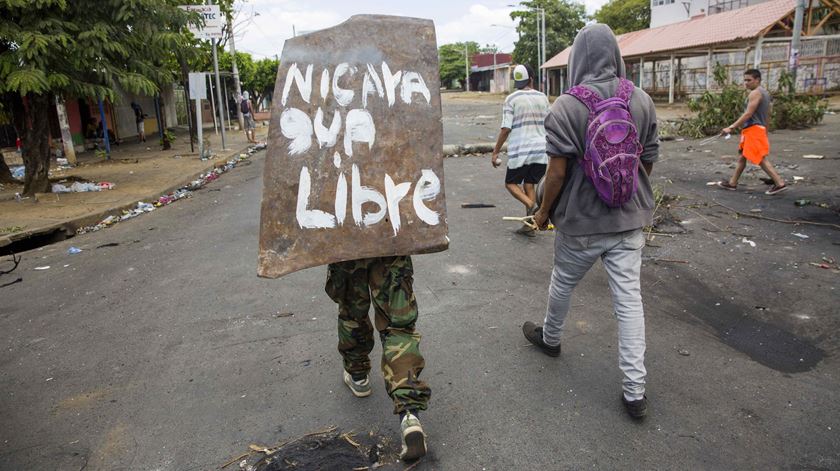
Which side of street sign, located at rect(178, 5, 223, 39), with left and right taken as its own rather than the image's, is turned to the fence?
left

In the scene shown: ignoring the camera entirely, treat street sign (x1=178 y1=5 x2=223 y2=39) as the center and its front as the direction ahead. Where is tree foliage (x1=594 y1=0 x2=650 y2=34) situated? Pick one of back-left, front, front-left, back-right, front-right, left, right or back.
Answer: back-left

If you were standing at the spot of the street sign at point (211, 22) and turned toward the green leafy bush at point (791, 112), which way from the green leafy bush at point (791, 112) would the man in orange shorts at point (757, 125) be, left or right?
right

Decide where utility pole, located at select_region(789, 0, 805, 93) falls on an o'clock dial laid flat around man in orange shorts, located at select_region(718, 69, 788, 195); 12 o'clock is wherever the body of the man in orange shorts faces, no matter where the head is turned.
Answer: The utility pole is roughly at 3 o'clock from the man in orange shorts.

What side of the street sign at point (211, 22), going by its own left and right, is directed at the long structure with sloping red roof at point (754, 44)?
left

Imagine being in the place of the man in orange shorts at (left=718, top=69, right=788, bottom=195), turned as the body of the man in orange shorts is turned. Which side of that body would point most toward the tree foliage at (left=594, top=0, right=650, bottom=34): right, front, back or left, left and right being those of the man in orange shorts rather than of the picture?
right

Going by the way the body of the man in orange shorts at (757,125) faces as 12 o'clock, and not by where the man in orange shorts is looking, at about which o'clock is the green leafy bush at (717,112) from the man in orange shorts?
The green leafy bush is roughly at 3 o'clock from the man in orange shorts.

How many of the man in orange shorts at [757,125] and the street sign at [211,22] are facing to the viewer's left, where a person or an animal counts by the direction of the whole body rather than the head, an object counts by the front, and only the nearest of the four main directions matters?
1

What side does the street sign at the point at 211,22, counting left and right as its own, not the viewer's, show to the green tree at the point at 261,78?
back

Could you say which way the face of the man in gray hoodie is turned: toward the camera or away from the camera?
away from the camera

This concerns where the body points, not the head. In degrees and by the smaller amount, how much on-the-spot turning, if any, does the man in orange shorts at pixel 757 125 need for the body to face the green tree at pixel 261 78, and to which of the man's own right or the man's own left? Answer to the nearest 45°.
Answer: approximately 45° to the man's own right

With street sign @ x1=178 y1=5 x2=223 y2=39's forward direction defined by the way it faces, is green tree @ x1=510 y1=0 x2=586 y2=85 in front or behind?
behind

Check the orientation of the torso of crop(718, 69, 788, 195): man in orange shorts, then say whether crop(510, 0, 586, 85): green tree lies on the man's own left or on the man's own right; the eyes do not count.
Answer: on the man's own right

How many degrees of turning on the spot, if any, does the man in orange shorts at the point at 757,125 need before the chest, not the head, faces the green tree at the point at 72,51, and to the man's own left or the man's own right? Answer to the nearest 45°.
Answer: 0° — they already face it

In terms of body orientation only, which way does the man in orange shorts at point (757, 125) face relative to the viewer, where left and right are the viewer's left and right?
facing to the left of the viewer
